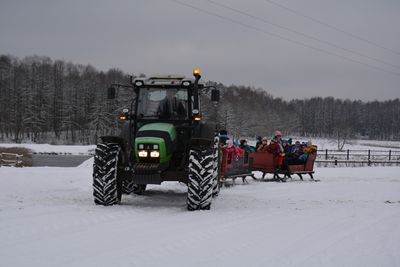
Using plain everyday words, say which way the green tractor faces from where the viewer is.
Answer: facing the viewer

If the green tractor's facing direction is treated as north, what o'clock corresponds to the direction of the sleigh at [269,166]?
The sleigh is roughly at 7 o'clock from the green tractor.
